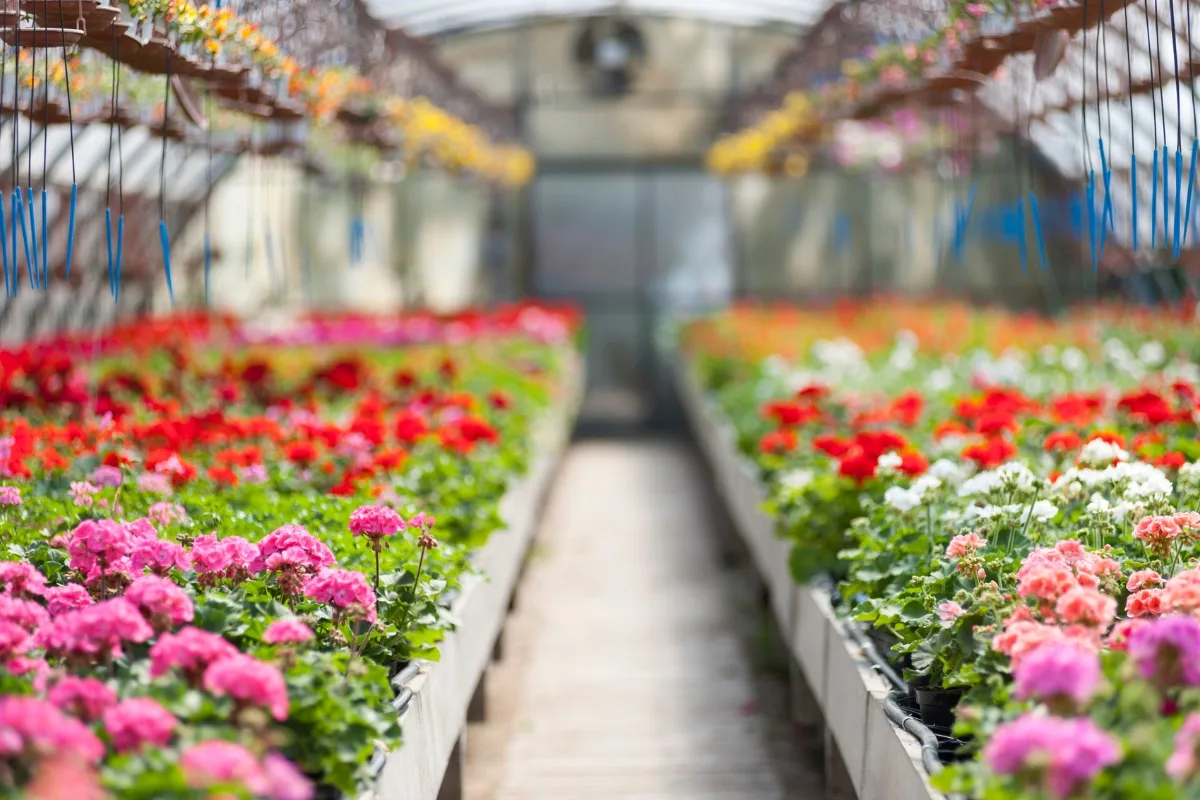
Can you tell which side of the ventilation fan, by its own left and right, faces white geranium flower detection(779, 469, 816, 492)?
front

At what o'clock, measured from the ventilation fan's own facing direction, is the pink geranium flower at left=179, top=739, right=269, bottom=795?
The pink geranium flower is roughly at 12 o'clock from the ventilation fan.

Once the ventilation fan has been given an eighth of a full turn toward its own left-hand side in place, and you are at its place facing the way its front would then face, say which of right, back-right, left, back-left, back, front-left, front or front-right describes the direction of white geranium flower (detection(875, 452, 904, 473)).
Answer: front-right

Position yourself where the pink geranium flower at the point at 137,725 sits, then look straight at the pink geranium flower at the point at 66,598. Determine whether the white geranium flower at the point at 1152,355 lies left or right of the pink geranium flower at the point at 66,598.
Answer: right

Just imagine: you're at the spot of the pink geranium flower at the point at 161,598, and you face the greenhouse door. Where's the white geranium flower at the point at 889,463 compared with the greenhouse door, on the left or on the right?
right

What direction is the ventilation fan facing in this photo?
toward the camera

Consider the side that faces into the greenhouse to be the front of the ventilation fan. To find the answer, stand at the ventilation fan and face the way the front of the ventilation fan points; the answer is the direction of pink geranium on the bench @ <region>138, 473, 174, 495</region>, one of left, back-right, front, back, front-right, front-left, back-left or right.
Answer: front

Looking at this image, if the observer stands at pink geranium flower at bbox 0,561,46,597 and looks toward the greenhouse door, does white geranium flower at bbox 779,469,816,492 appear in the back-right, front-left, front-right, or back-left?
front-right

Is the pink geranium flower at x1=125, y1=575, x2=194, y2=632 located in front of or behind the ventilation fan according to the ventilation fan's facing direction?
in front

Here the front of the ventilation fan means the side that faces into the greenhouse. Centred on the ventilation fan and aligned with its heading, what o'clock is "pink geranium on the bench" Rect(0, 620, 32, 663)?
The pink geranium on the bench is roughly at 12 o'clock from the ventilation fan.

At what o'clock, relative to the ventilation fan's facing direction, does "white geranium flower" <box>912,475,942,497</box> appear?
The white geranium flower is roughly at 12 o'clock from the ventilation fan.

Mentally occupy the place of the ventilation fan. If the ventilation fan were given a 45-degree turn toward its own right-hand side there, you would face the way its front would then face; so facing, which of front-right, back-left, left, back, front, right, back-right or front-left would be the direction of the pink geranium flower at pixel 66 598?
front-left

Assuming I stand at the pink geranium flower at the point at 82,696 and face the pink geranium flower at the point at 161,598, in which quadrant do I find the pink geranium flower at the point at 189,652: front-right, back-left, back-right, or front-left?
front-right

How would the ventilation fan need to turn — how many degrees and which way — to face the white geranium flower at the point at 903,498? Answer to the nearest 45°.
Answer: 0° — it already faces it

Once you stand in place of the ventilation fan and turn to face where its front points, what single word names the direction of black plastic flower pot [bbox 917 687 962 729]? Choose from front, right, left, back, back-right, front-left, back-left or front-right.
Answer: front

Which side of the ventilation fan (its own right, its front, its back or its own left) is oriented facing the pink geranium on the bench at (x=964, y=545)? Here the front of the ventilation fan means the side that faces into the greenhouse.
front

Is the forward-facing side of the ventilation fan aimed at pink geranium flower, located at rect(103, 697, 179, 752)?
yes

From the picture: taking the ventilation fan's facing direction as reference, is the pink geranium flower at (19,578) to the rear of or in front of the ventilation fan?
in front

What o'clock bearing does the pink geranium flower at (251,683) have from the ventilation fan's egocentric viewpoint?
The pink geranium flower is roughly at 12 o'clock from the ventilation fan.

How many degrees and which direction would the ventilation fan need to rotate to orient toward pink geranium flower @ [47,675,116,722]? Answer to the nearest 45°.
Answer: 0° — it already faces it
